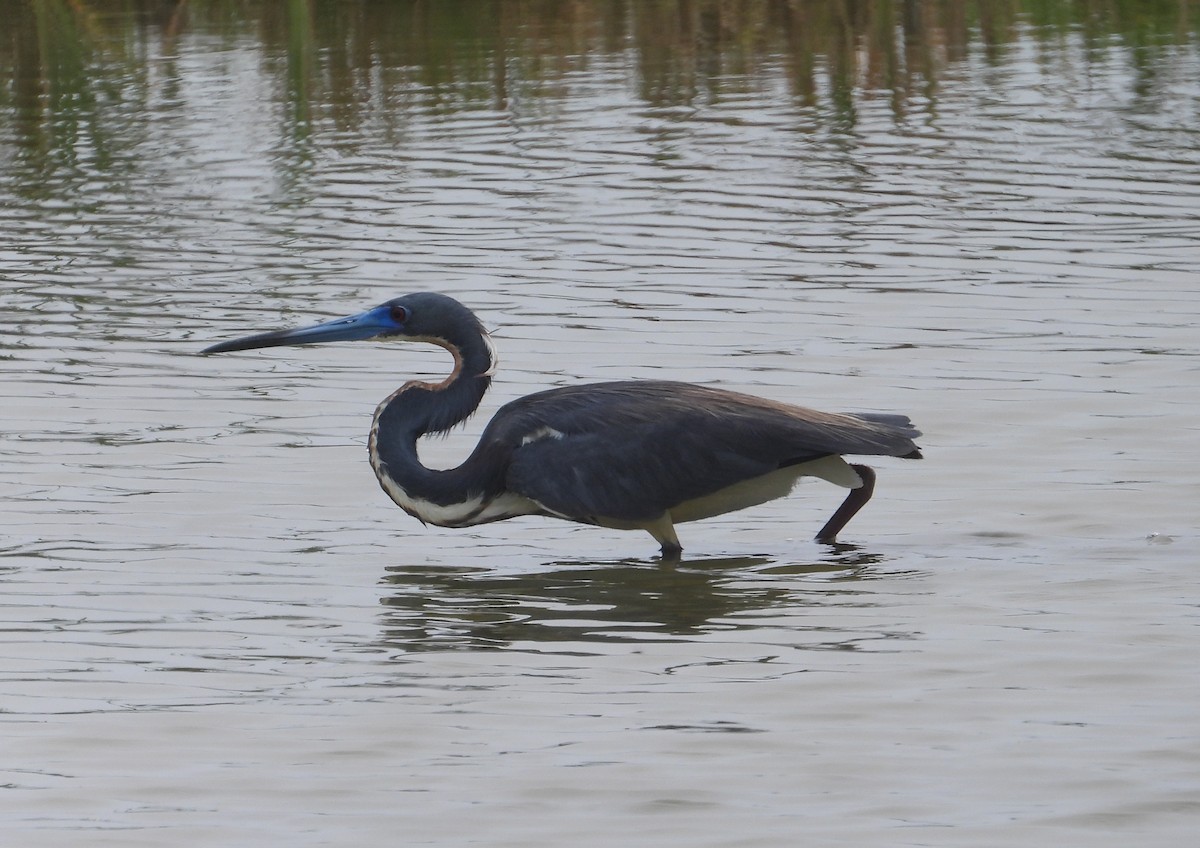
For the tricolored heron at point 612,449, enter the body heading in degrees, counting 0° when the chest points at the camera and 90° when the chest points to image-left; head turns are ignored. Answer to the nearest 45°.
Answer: approximately 90°
